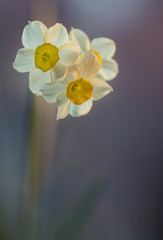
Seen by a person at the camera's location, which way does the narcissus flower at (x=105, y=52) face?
facing the viewer
